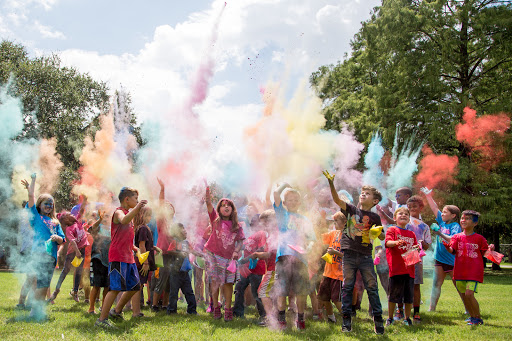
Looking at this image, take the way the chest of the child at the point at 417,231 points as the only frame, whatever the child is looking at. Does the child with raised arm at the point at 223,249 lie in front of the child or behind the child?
in front

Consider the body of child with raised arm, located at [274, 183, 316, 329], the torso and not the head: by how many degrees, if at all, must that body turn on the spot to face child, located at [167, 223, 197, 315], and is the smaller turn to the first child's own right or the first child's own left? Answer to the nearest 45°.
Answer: approximately 135° to the first child's own right

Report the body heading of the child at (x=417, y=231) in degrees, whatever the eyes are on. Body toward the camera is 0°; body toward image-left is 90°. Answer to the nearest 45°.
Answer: approximately 45°

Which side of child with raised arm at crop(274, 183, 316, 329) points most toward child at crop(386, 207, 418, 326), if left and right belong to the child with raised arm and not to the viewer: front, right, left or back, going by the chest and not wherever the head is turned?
left

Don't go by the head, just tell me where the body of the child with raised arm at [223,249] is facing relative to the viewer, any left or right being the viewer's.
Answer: facing the viewer

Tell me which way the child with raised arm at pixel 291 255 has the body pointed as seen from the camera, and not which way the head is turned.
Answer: toward the camera

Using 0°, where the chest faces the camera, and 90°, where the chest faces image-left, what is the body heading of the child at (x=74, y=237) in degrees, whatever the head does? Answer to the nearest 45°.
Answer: approximately 315°

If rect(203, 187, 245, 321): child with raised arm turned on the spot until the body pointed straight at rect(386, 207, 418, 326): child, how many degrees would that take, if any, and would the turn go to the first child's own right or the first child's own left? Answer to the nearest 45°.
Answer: approximately 90° to the first child's own left
